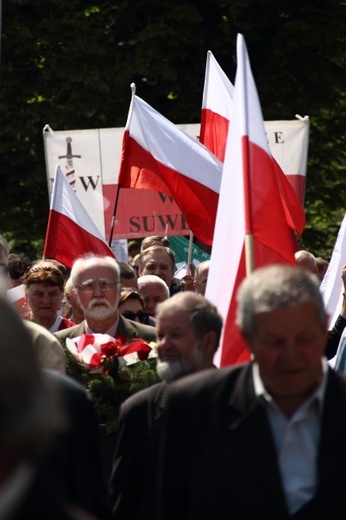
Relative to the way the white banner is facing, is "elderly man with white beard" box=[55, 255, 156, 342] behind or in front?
in front

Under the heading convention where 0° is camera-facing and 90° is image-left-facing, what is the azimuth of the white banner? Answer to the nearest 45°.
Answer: approximately 0°

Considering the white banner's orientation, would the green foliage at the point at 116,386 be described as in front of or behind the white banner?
in front

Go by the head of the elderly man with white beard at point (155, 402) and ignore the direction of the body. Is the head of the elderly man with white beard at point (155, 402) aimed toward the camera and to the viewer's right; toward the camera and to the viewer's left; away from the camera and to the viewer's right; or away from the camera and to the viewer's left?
toward the camera and to the viewer's left

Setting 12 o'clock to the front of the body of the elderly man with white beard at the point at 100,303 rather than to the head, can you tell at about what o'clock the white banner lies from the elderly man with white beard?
The white banner is roughly at 6 o'clock from the elderly man with white beard.

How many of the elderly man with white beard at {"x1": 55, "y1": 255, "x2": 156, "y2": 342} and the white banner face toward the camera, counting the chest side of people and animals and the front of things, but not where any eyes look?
2

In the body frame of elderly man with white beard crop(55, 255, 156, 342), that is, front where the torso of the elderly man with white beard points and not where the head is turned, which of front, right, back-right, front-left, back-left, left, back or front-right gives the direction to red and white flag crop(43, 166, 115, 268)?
back

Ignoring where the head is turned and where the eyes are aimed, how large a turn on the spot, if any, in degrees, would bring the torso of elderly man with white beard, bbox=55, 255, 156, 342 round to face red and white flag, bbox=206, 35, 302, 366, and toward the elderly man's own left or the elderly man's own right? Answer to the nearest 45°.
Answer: approximately 45° to the elderly man's own left

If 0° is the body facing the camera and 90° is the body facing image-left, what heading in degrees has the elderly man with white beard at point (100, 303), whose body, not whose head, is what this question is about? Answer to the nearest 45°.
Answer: approximately 0°

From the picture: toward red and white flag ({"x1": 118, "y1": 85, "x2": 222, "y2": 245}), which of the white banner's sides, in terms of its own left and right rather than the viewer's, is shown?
front

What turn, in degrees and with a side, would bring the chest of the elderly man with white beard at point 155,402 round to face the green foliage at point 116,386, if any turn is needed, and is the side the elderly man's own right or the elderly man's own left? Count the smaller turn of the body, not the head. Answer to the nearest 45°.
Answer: approximately 135° to the elderly man's own right

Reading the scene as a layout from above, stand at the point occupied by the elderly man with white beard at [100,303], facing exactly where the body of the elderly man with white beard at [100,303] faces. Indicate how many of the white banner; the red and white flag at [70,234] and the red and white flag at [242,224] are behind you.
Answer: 2

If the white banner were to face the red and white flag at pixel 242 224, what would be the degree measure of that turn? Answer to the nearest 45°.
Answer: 0° — it already faces it
